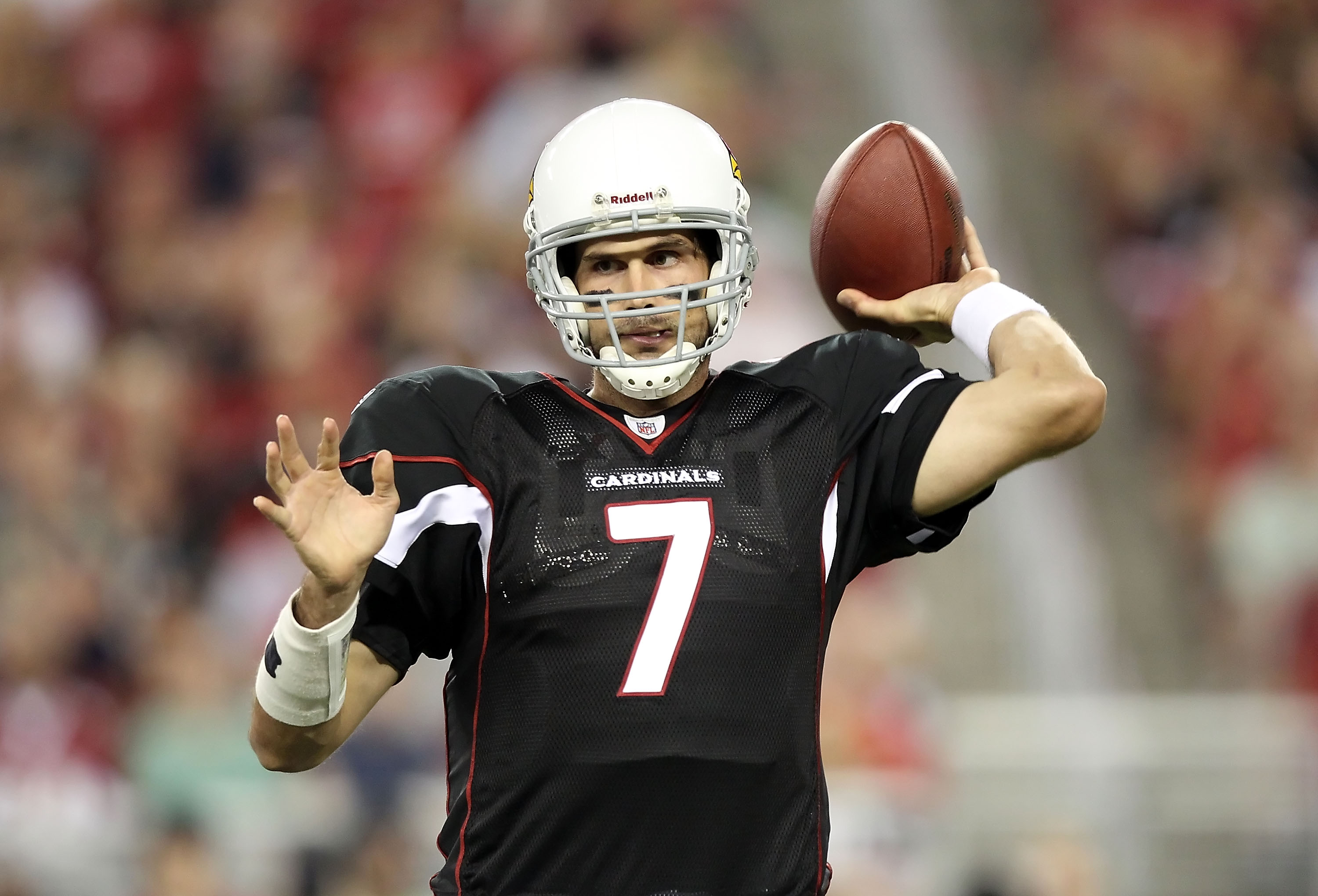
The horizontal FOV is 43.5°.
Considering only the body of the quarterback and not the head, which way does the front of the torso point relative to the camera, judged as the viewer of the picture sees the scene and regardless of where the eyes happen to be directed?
toward the camera
